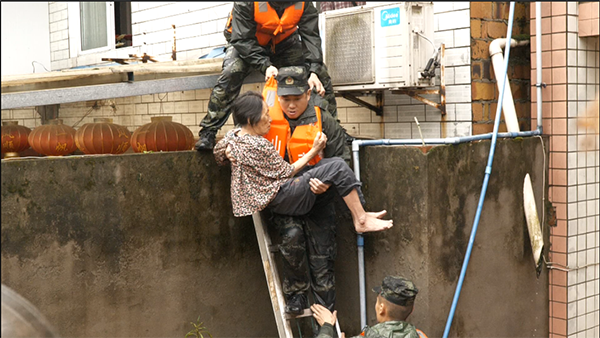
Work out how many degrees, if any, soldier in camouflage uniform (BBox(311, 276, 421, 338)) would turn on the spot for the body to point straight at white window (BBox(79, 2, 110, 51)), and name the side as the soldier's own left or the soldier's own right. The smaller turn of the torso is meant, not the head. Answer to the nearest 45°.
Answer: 0° — they already face it

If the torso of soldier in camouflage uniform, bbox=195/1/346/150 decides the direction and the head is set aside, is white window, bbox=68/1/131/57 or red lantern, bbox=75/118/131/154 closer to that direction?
the red lantern

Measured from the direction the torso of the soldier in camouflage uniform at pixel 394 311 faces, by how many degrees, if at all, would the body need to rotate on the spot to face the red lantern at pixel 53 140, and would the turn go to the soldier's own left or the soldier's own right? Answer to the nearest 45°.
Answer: approximately 45° to the soldier's own left

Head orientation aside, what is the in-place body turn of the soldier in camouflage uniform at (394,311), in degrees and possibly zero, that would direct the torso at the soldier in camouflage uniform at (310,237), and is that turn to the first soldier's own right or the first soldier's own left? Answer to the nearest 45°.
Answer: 0° — they already face them

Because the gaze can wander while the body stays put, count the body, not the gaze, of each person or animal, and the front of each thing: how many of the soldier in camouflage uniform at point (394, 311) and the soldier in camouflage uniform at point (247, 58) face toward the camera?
1

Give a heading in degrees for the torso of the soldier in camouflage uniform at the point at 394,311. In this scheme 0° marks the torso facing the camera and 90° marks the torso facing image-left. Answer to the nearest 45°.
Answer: approximately 135°

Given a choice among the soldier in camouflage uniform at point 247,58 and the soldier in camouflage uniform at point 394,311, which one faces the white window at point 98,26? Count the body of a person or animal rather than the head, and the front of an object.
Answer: the soldier in camouflage uniform at point 394,311

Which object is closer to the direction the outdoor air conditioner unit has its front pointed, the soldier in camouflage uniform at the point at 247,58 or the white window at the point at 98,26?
the soldier in camouflage uniform
